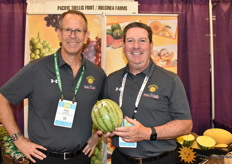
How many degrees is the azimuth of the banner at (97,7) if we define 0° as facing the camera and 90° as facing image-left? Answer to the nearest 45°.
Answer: approximately 0°

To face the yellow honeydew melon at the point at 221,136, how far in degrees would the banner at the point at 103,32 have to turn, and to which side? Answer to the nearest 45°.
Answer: approximately 90° to its left

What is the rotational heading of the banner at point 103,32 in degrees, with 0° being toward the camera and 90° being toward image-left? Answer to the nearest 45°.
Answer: approximately 0°

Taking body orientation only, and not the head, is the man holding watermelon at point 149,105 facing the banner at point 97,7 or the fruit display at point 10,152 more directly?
the fruit display

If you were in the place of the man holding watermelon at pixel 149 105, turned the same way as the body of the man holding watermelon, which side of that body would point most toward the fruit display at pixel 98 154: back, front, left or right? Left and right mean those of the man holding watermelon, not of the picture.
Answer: right
